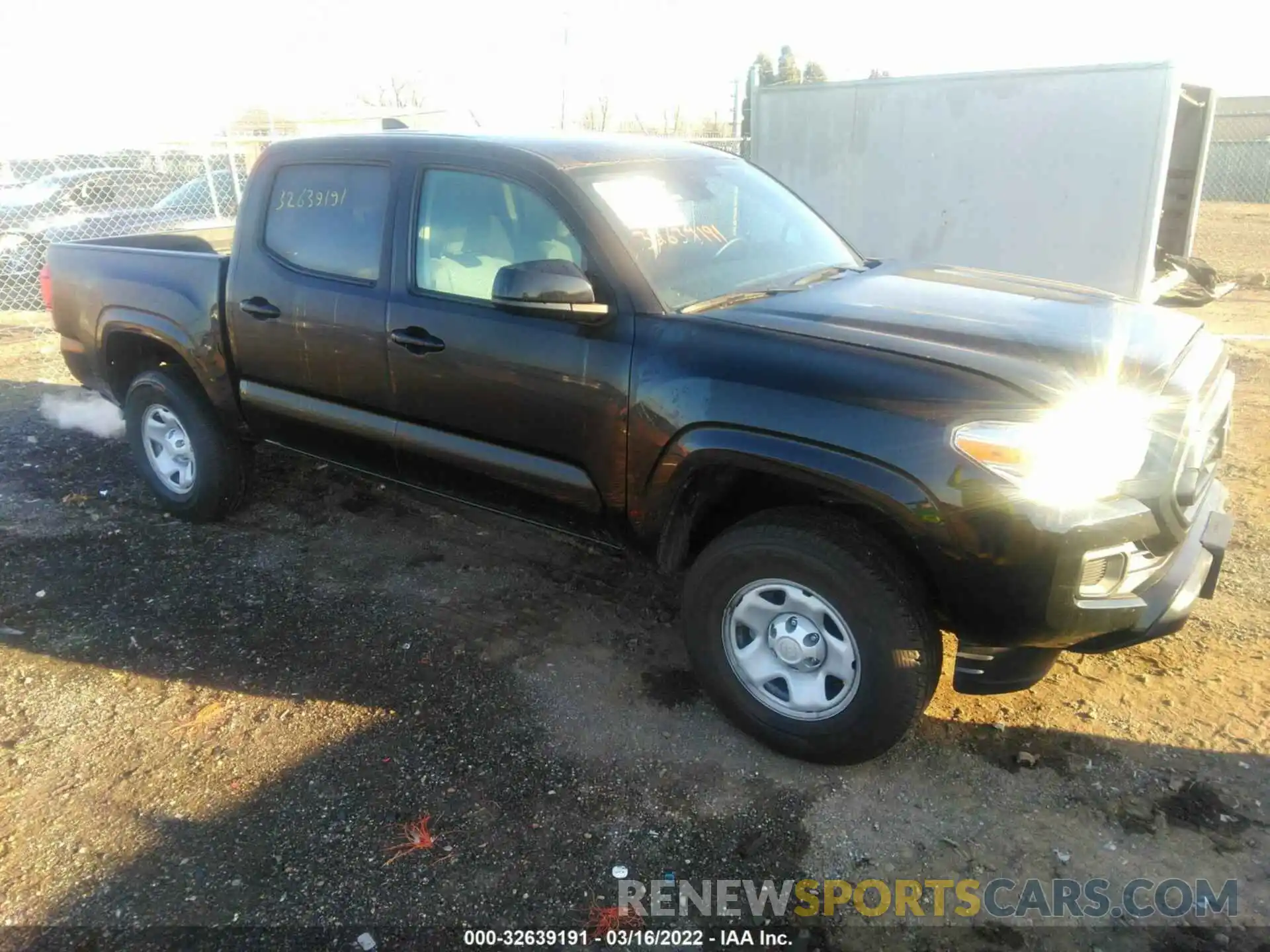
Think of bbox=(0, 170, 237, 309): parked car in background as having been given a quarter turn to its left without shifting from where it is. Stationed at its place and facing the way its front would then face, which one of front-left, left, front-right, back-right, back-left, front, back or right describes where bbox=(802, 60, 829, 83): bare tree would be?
left

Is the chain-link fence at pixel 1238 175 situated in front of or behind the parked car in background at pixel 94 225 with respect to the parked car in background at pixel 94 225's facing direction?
behind

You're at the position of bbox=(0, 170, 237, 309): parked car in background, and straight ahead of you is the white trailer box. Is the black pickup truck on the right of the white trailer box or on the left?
right

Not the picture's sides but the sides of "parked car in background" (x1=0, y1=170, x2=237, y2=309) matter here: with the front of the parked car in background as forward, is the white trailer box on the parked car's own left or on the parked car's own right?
on the parked car's own left

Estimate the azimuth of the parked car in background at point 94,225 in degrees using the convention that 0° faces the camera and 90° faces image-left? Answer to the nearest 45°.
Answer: approximately 45°

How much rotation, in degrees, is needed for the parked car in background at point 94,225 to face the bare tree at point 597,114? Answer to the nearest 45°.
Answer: approximately 180°

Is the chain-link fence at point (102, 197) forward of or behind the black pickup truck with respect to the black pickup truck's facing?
behind

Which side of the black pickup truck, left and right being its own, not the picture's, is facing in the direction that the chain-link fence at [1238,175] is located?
left

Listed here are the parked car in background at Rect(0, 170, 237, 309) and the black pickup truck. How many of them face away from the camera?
0

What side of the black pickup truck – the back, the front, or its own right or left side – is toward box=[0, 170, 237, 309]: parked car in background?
back
